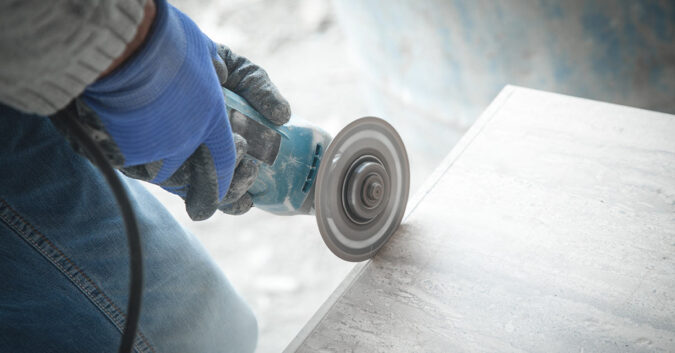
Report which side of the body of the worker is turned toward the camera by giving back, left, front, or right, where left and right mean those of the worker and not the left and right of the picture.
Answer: right
